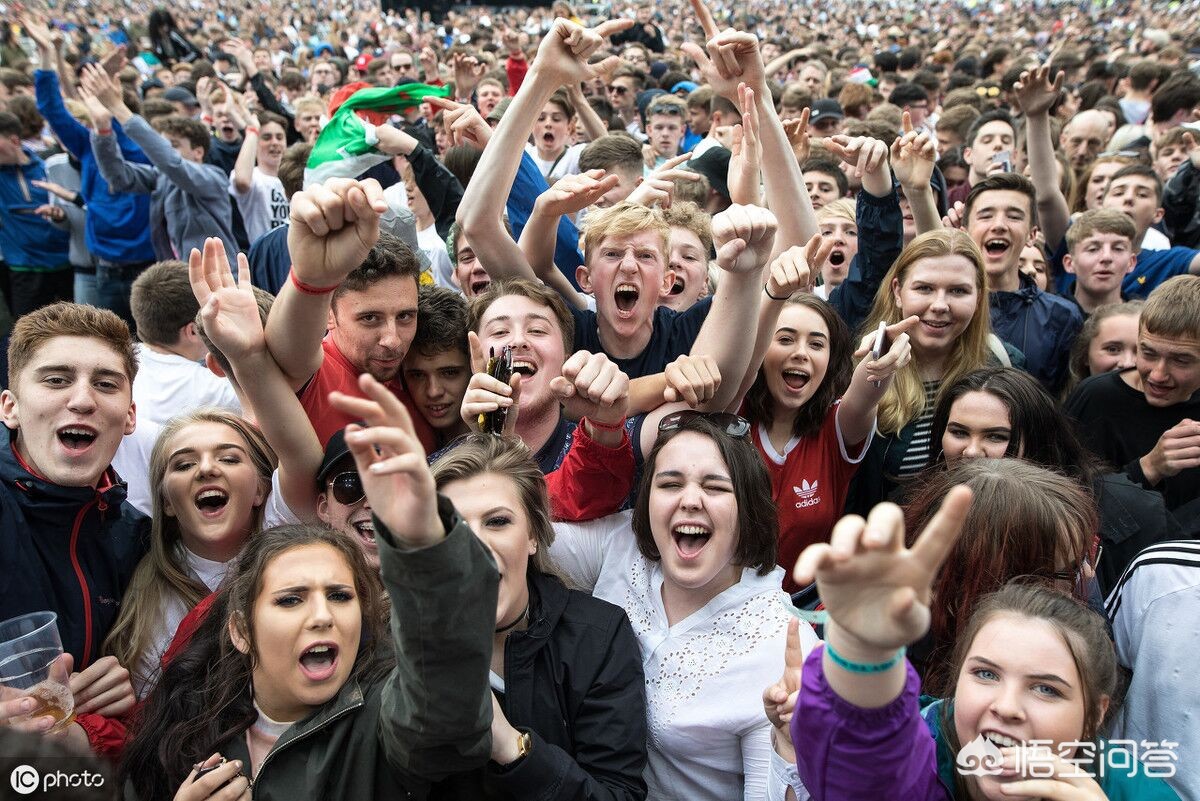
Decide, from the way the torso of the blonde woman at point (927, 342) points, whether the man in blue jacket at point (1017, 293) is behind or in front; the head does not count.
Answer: behind

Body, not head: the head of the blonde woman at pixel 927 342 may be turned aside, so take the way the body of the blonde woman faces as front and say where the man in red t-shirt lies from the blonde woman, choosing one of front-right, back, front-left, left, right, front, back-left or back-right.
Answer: front-right

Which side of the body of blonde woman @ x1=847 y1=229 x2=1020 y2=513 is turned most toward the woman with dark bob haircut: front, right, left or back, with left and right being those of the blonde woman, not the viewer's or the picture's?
front

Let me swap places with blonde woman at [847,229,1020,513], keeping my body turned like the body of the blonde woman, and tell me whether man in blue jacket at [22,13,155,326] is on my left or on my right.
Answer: on my right

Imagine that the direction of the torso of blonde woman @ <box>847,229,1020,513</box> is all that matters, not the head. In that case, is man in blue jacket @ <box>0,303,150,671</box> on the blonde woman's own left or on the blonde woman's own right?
on the blonde woman's own right

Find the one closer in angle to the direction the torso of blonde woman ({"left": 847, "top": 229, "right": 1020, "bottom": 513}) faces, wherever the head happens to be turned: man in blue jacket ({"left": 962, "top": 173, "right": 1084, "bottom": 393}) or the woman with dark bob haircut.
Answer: the woman with dark bob haircut

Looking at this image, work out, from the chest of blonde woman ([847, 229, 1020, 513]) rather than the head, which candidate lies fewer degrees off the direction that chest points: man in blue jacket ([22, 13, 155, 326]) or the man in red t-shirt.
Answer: the man in red t-shirt

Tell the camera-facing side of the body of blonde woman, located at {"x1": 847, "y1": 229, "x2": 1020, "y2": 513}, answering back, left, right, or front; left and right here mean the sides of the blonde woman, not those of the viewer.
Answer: front
